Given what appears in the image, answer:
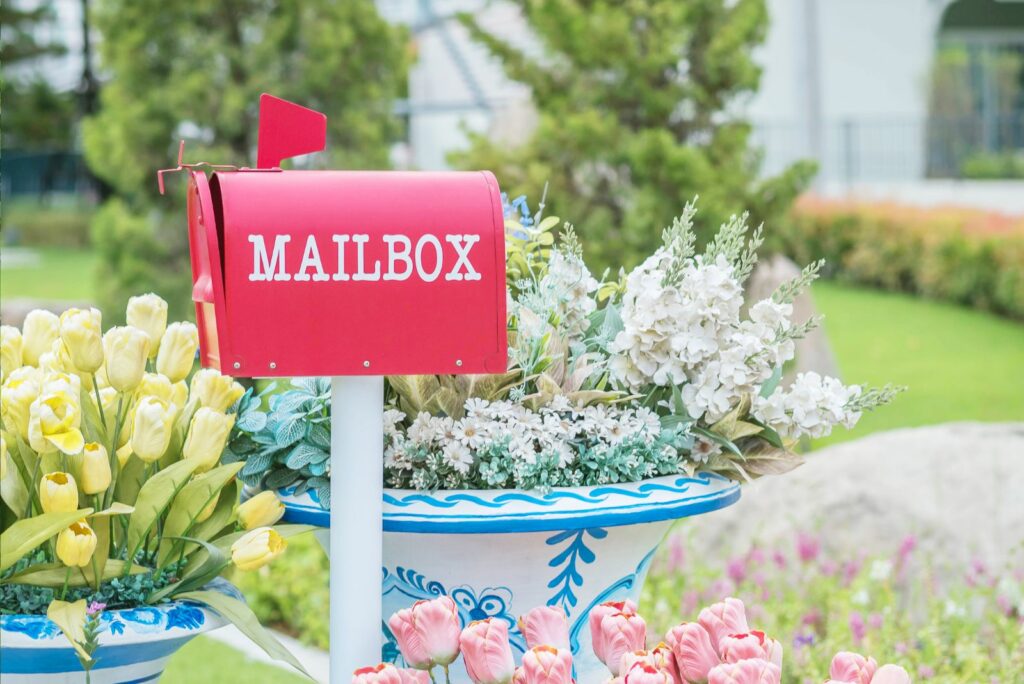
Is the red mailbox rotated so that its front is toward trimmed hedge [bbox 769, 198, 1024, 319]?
no

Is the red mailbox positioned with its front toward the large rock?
no

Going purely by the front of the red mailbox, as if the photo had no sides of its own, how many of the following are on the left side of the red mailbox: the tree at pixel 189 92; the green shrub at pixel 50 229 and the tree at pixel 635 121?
0

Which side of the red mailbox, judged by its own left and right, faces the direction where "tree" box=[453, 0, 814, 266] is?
right

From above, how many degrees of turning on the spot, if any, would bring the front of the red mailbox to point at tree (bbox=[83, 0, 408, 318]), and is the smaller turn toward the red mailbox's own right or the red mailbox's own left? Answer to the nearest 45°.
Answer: approximately 90° to the red mailbox's own right

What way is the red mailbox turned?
to the viewer's left
